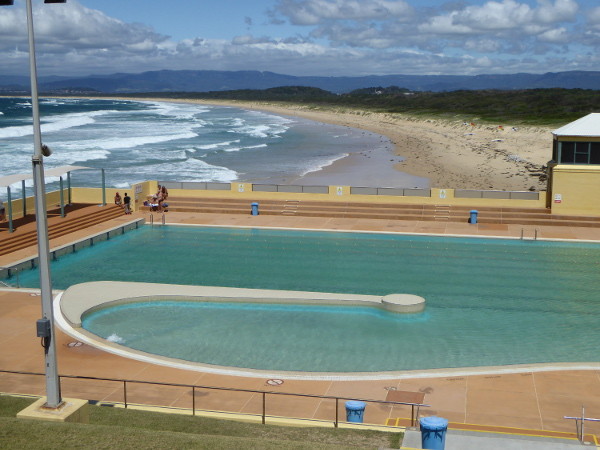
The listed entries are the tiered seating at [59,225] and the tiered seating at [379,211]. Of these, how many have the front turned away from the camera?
0

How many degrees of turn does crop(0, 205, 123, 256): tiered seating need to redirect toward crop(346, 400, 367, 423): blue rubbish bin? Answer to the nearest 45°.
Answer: approximately 45° to its right

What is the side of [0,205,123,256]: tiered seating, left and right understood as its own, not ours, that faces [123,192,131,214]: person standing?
left

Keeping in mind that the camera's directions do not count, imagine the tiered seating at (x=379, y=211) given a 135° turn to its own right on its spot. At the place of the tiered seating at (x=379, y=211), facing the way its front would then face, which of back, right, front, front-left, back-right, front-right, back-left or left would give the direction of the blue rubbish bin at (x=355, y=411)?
back-left

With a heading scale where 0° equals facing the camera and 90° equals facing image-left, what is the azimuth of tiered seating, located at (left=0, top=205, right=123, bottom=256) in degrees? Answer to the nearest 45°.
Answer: approximately 315°

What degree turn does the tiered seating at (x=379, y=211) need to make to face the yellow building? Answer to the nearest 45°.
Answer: approximately 90° to its left

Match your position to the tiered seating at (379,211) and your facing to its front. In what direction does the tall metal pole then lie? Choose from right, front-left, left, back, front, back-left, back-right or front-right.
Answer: front

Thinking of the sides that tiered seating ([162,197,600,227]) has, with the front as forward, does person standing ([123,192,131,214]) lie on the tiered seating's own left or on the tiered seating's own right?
on the tiered seating's own right

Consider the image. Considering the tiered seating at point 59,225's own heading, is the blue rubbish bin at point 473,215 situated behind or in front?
in front

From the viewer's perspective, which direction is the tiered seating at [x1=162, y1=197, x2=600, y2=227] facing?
toward the camera

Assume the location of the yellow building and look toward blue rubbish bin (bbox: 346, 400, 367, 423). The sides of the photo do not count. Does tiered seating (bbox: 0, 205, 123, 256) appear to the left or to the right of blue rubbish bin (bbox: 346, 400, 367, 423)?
right

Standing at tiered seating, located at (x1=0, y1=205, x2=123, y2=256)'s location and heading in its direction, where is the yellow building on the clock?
The yellow building is roughly at 11 o'clock from the tiered seating.

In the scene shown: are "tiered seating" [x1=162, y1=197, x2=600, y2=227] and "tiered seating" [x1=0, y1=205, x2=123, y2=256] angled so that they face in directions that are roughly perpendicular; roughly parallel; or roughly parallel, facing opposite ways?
roughly perpendicular
